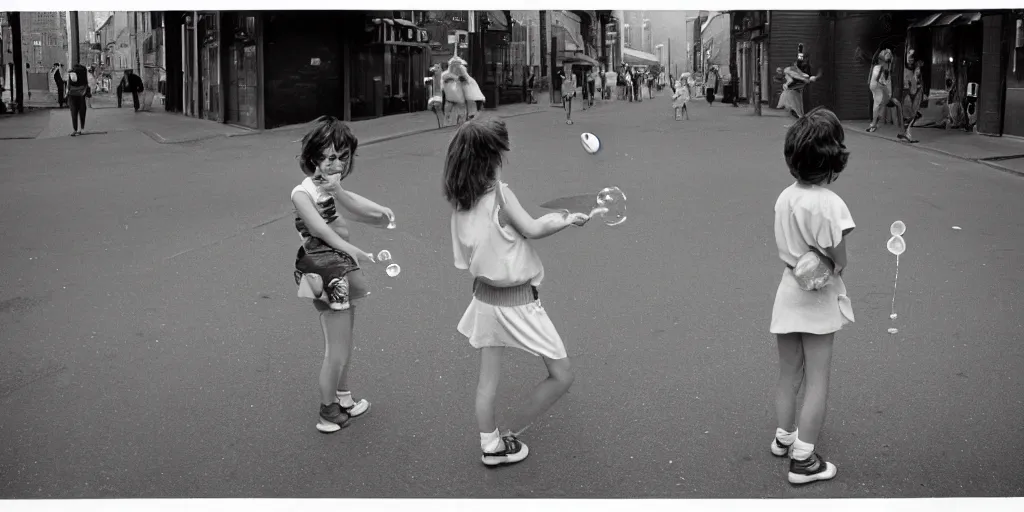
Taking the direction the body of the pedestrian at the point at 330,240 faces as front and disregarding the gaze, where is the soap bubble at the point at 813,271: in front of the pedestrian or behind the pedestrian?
in front

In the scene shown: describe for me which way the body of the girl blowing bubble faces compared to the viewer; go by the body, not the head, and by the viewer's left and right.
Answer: facing away from the viewer and to the right of the viewer

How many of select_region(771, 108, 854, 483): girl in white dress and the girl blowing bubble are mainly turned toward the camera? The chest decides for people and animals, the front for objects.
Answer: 0

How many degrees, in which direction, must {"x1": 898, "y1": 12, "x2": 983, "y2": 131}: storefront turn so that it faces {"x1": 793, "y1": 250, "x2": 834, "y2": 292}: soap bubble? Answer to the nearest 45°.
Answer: approximately 45° to its left

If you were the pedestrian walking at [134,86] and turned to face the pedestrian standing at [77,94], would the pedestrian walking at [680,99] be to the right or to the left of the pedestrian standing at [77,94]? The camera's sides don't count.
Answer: left

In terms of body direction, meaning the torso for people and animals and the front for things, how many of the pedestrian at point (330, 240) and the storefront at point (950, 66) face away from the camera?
0

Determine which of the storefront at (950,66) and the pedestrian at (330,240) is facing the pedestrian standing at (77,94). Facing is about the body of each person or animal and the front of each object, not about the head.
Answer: the storefront

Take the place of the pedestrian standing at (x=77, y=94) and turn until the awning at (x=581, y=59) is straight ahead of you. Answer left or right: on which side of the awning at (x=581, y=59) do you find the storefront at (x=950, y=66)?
right

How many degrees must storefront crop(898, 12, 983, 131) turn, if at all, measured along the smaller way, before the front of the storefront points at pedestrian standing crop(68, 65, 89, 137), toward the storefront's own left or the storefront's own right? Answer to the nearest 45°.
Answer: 0° — it already faces them

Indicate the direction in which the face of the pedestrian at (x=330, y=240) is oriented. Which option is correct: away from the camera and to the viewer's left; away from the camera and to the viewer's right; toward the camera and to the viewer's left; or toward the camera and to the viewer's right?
toward the camera and to the viewer's right
